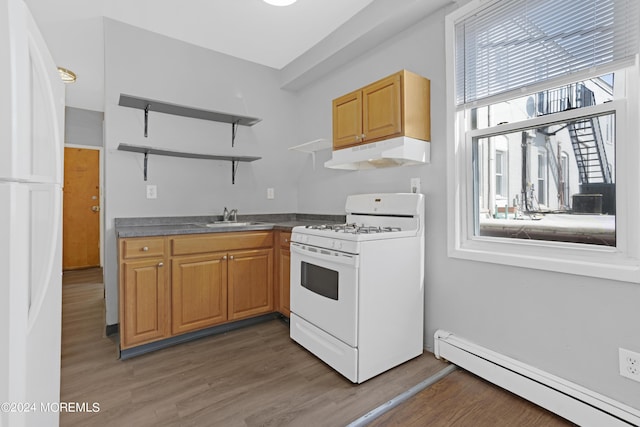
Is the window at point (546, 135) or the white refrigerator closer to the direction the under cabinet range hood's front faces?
the white refrigerator

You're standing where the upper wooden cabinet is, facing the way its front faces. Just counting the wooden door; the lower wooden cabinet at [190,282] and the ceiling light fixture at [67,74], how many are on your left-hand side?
0

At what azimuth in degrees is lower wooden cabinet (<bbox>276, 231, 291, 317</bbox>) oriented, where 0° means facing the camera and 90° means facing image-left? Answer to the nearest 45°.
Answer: approximately 45°

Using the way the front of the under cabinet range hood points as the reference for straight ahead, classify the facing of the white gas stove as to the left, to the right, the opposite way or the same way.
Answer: the same way

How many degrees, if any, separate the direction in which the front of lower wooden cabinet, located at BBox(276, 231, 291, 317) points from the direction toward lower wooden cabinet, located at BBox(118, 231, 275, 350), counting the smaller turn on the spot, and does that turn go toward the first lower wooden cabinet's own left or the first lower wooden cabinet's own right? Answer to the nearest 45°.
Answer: approximately 45° to the first lower wooden cabinet's own right

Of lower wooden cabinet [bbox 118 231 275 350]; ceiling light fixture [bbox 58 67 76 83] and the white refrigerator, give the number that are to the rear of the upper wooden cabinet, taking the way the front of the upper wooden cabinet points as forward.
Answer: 0

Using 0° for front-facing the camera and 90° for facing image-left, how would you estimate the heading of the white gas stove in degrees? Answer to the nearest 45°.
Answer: approximately 45°

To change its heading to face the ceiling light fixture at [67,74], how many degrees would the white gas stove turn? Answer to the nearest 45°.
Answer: approximately 45° to its right

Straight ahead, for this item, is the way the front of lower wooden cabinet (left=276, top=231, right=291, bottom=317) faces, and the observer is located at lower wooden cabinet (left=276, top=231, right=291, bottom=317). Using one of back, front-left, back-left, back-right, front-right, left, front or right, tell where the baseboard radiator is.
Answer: left

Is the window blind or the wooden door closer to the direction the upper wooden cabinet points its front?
the wooden door

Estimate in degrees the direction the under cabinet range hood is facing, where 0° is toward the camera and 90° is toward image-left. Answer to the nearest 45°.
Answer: approximately 45°

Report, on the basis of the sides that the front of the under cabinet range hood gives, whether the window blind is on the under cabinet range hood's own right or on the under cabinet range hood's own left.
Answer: on the under cabinet range hood's own left
